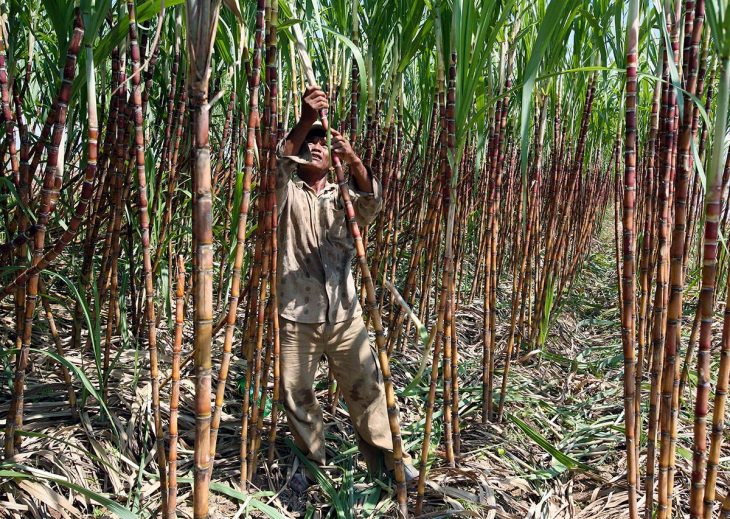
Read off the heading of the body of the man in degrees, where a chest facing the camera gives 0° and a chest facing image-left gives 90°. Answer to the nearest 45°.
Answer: approximately 0°
